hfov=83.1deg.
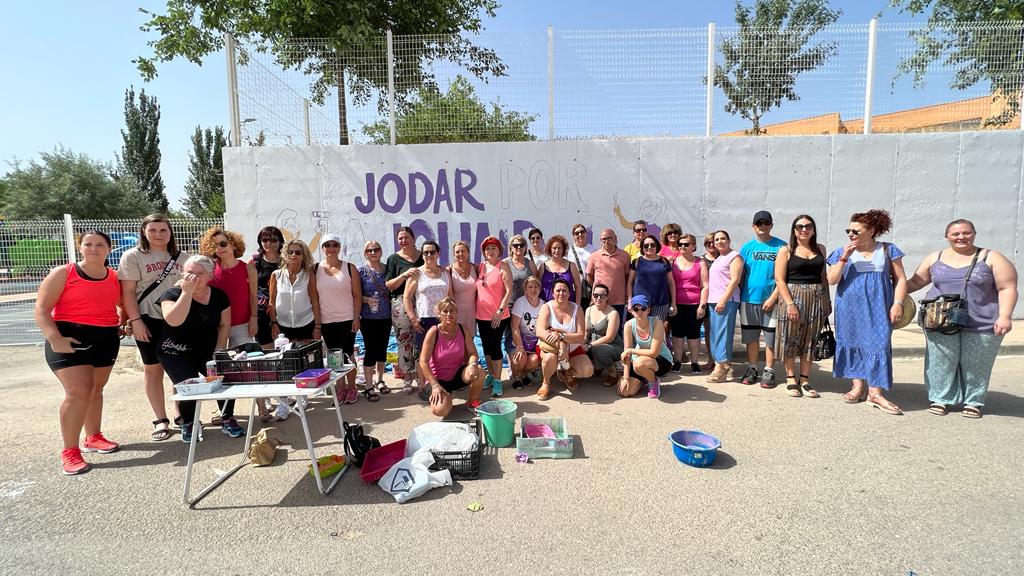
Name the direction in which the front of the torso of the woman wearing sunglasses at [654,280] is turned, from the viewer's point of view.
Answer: toward the camera

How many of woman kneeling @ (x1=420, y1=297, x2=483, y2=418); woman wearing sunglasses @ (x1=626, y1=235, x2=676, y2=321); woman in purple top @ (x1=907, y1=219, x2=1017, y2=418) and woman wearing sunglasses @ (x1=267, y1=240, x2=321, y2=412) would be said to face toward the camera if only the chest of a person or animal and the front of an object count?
4

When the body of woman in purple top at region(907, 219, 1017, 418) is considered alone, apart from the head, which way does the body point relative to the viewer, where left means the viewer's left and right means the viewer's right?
facing the viewer

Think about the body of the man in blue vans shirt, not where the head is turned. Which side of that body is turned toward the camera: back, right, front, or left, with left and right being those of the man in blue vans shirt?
front

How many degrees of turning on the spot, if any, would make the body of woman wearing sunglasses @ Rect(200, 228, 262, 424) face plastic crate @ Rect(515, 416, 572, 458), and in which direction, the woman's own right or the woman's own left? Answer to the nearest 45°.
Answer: approximately 45° to the woman's own left

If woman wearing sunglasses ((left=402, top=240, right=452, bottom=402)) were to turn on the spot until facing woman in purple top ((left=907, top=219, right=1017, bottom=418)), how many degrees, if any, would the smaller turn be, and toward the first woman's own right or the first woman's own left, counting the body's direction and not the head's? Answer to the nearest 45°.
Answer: approximately 90° to the first woman's own left

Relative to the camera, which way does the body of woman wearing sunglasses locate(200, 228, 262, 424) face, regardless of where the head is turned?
toward the camera

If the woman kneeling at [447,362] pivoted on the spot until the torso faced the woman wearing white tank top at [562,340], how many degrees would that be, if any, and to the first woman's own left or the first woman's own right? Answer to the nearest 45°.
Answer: approximately 90° to the first woman's own left
